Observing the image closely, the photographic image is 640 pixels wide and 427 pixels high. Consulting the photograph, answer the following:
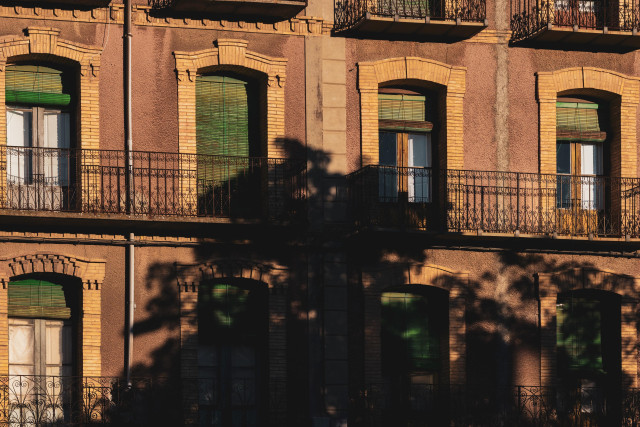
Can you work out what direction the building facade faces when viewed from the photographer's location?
facing the viewer
